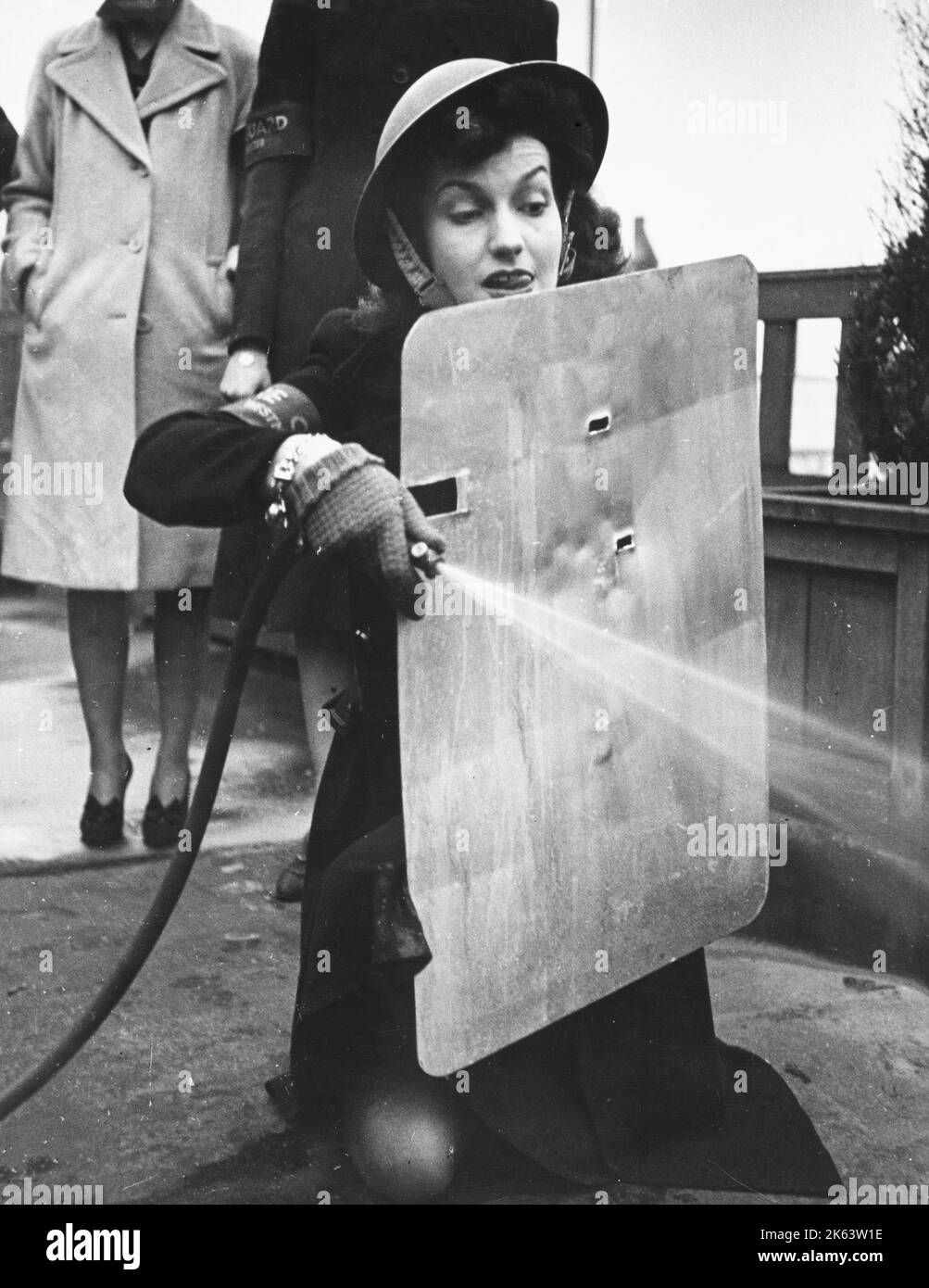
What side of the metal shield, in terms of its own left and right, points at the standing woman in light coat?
back

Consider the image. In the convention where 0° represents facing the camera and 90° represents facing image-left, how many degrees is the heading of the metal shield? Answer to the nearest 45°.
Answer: approximately 315°

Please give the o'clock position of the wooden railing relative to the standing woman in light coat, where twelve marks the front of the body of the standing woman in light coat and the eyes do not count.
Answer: The wooden railing is roughly at 10 o'clock from the standing woman in light coat.

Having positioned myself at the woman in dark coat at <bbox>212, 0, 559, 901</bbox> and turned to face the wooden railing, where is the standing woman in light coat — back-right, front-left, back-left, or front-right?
back-left

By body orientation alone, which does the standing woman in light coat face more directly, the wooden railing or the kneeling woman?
the kneeling woman

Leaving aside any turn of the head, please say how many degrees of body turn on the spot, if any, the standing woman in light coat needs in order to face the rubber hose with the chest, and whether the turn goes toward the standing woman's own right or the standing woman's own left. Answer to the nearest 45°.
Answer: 0° — they already face it

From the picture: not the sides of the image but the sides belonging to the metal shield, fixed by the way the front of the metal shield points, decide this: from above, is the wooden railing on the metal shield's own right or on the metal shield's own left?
on the metal shield's own left

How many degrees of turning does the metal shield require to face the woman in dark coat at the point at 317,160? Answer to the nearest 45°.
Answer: approximately 180°

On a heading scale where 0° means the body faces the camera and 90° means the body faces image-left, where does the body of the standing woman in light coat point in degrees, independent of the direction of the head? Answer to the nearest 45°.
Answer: approximately 0°
